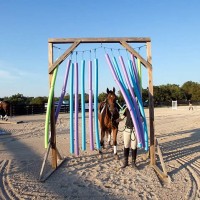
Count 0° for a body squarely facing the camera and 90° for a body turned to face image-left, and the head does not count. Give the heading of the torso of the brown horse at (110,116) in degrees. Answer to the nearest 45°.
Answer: approximately 0°
